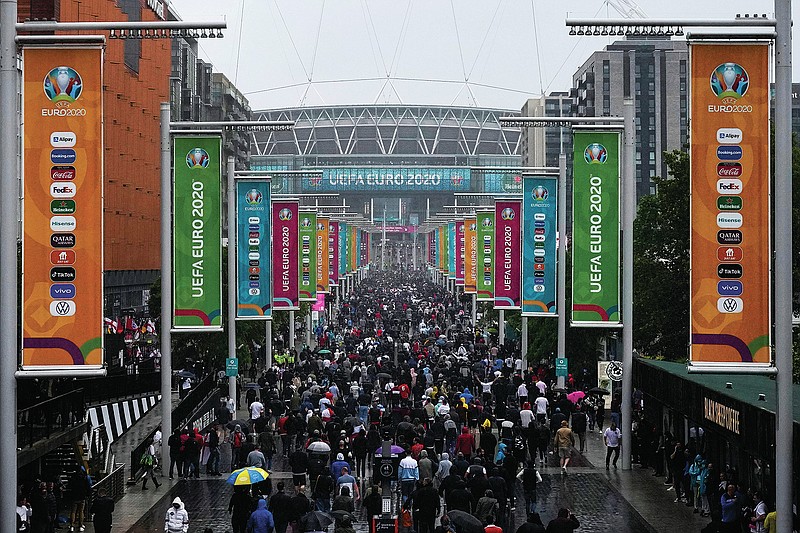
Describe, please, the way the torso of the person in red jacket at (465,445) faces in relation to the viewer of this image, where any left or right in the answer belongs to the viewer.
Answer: facing away from the viewer

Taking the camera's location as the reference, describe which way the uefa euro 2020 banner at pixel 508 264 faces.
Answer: facing the viewer

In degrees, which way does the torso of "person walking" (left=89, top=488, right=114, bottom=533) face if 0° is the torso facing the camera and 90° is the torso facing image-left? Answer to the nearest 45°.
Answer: approximately 180°

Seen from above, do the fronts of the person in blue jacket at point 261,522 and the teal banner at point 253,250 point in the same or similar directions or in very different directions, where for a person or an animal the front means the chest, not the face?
very different directions

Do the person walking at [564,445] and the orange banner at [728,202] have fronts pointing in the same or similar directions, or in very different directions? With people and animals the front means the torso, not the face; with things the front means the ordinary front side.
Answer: very different directions

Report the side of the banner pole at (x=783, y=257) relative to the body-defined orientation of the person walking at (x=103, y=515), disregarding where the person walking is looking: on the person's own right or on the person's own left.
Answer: on the person's own right

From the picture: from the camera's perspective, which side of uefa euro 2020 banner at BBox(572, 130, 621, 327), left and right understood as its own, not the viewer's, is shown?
front

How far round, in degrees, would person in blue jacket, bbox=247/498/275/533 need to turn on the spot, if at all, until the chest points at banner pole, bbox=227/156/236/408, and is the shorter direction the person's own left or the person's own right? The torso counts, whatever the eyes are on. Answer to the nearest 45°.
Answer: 0° — they already face it

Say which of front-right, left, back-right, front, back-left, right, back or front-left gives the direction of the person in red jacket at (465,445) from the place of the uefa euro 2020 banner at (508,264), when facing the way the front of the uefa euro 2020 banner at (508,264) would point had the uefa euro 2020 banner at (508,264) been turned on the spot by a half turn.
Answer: back

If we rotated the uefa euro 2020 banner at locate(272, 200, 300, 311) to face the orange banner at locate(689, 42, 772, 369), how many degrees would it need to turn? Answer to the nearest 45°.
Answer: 0° — it already faces it

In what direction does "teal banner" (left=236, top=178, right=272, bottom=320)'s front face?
toward the camera
